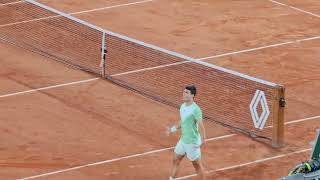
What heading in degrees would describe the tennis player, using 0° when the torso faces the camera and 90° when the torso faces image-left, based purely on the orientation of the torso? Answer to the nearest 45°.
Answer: approximately 45°
